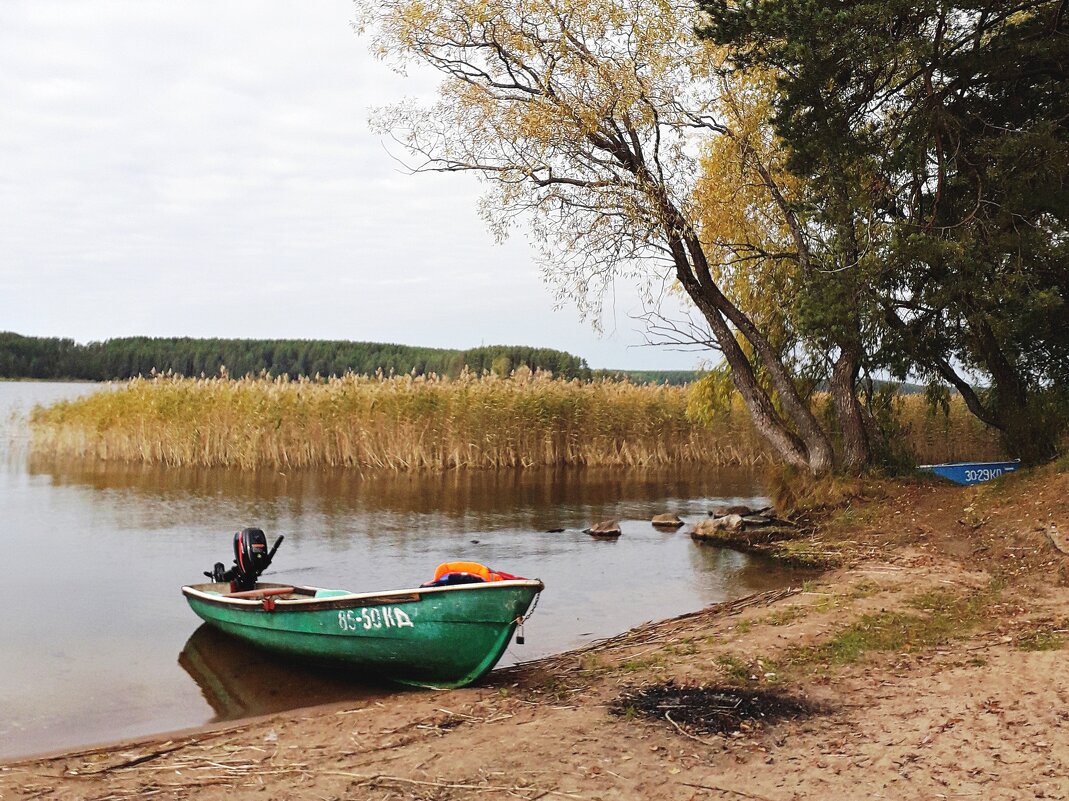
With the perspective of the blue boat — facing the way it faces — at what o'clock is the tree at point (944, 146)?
The tree is roughly at 3 o'clock from the blue boat.

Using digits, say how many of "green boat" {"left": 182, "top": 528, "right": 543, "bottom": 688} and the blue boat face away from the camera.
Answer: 0

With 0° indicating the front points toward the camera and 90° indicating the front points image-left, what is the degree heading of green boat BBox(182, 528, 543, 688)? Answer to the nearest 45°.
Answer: approximately 315°

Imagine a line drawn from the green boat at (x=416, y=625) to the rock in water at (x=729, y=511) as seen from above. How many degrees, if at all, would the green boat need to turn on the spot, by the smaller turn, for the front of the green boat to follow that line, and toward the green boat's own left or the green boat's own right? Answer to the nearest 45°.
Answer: approximately 90° to the green boat's own left

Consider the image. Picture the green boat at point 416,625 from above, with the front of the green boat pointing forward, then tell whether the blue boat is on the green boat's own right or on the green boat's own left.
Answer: on the green boat's own left

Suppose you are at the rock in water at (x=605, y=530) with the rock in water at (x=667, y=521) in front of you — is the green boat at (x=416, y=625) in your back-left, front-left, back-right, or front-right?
back-right

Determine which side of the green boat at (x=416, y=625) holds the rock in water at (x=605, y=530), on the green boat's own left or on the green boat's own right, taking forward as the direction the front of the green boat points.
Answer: on the green boat's own left
